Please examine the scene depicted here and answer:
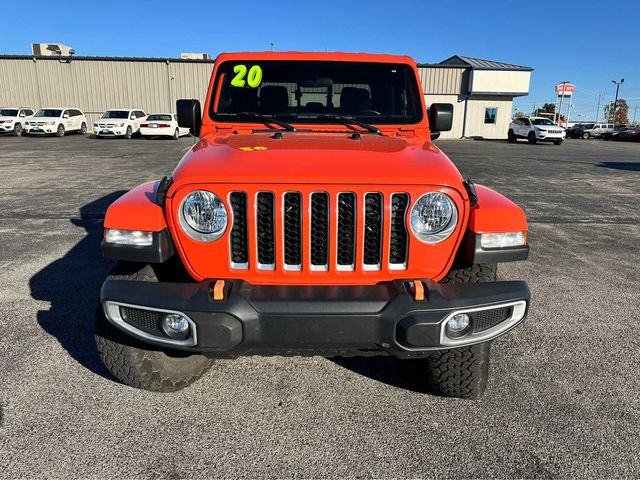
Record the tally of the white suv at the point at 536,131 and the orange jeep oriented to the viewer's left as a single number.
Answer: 0

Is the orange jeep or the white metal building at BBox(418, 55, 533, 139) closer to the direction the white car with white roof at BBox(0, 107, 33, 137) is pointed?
the orange jeep

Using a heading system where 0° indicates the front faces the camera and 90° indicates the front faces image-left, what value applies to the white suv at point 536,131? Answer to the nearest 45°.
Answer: approximately 315°

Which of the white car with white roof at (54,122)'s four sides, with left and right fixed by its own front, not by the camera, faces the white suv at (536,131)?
left

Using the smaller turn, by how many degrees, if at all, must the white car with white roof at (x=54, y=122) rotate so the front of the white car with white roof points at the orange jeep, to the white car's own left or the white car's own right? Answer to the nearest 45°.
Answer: approximately 45° to the white car's own left

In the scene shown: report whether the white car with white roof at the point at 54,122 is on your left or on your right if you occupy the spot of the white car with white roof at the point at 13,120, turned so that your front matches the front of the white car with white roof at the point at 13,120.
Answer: on your left

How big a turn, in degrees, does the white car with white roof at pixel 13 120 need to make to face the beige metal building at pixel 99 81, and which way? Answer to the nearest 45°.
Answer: approximately 180°

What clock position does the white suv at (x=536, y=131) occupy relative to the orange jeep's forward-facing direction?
The white suv is roughly at 7 o'clock from the orange jeep.

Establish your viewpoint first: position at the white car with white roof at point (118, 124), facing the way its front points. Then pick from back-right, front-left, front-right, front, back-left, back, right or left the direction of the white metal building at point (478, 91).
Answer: back-left

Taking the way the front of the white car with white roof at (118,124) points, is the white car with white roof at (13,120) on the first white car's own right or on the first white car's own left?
on the first white car's own right

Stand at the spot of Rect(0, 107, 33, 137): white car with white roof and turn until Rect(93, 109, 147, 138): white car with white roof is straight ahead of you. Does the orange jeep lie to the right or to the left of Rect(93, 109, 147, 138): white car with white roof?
right
